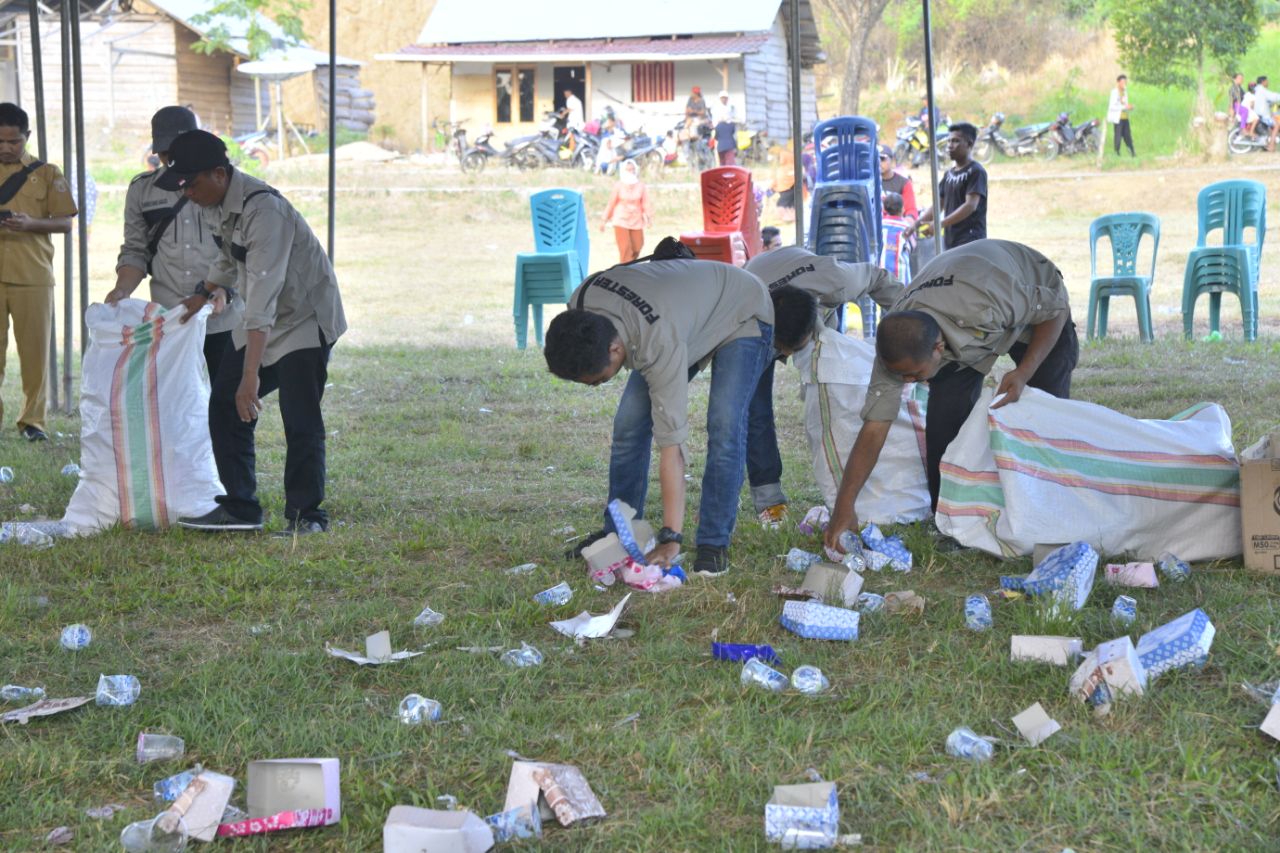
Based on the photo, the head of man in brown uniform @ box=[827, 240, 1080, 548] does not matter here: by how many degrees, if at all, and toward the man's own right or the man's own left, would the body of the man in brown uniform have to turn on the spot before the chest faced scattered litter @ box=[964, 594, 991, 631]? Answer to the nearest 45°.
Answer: approximately 45° to the man's own left

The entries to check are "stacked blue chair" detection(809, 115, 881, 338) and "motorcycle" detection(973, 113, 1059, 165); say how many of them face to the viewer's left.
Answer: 1

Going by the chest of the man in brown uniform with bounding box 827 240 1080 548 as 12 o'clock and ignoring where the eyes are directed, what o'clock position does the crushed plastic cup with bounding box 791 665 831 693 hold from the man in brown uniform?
The crushed plastic cup is roughly at 11 o'clock from the man in brown uniform.

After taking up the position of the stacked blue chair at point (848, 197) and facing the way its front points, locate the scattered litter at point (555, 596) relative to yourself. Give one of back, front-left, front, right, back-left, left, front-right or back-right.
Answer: front

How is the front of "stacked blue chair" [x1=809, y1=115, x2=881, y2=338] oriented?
toward the camera

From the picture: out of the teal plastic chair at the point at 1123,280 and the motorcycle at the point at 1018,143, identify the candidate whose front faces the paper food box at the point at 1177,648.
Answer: the teal plastic chair

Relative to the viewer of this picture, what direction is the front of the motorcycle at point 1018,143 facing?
facing to the left of the viewer

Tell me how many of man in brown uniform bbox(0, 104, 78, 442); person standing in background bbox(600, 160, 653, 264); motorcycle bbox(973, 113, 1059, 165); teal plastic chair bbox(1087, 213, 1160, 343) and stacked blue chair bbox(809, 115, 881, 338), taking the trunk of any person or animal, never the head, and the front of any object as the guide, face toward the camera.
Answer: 4

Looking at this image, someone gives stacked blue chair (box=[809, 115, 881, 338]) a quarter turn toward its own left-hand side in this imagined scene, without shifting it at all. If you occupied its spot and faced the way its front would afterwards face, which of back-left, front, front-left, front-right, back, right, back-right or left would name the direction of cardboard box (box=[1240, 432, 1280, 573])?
right

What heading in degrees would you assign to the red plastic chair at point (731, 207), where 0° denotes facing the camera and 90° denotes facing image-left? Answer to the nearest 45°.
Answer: approximately 45°

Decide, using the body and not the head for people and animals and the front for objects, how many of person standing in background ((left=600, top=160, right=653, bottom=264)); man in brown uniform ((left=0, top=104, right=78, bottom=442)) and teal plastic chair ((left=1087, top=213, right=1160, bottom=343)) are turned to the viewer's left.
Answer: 0

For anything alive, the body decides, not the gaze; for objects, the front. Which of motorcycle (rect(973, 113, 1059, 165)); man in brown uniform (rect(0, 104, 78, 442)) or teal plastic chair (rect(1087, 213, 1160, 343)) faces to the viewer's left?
the motorcycle

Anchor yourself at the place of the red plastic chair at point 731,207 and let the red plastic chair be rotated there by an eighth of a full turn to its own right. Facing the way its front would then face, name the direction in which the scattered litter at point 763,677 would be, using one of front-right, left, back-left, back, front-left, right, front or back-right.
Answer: left

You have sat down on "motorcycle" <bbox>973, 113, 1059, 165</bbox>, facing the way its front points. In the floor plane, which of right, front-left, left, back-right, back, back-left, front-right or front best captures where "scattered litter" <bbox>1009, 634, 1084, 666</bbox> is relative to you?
left
